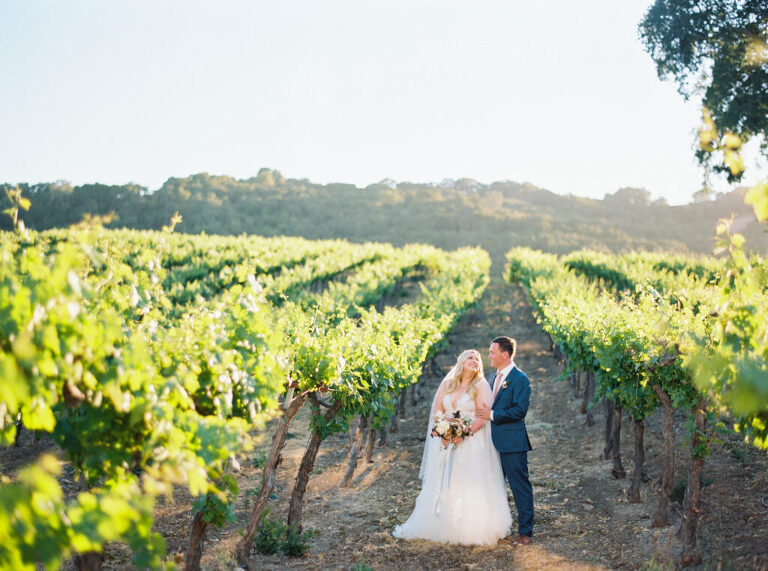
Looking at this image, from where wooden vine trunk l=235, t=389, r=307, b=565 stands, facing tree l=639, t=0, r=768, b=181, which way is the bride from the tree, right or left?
right

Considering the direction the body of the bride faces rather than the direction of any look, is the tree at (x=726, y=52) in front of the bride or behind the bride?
behind

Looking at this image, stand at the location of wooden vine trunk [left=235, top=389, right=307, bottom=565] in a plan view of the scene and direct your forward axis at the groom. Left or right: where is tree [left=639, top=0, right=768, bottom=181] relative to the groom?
left

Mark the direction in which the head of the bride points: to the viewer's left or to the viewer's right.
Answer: to the viewer's right

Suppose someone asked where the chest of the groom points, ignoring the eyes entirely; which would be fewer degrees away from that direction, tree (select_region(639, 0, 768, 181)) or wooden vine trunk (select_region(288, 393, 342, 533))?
the wooden vine trunk

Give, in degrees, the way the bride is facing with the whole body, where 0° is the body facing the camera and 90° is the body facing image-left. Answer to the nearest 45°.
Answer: approximately 0°

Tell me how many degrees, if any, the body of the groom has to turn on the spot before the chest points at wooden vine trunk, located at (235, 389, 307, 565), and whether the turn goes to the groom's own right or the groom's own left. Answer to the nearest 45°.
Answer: approximately 45° to the groom's own right

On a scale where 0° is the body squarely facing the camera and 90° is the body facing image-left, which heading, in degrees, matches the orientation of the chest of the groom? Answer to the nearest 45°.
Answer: approximately 45°

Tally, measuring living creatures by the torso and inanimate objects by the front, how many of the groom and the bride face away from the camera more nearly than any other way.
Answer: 0

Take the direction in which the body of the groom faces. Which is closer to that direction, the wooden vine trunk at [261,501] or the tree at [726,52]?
the wooden vine trunk

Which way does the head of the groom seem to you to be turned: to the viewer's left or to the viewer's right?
to the viewer's left
